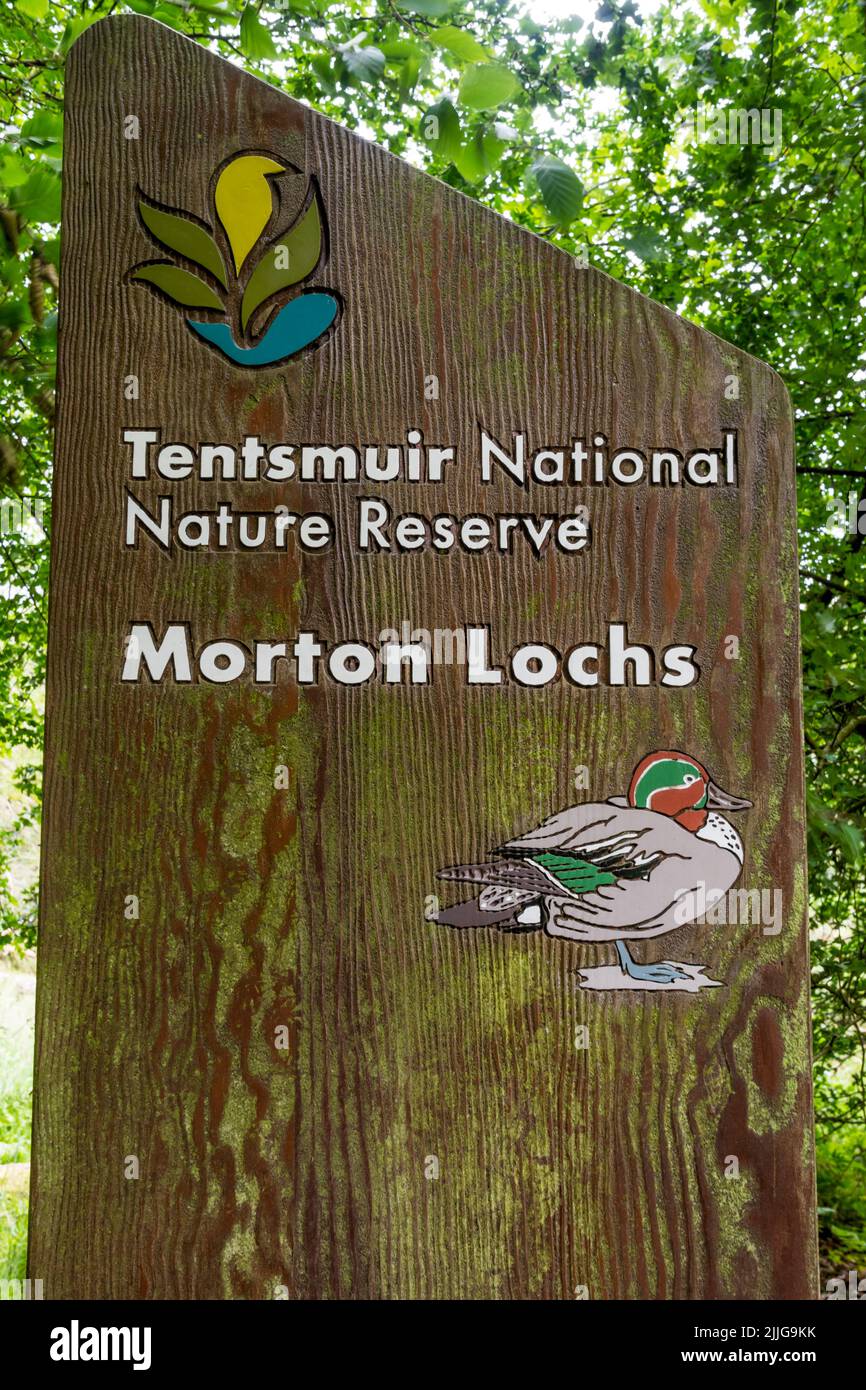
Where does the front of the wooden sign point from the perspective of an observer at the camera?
facing the viewer
